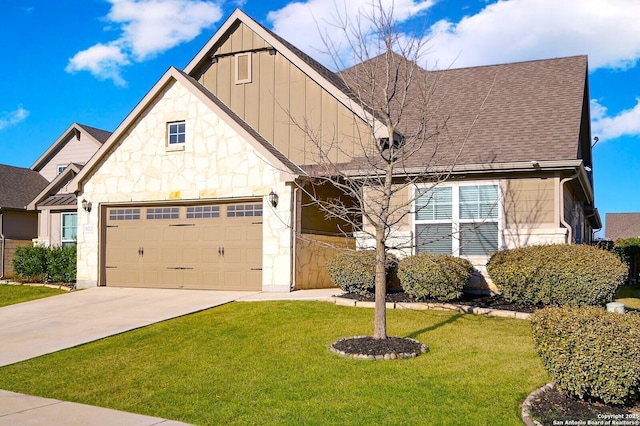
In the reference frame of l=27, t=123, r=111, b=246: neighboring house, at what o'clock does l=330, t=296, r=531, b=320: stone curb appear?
The stone curb is roughly at 11 o'clock from the neighboring house.

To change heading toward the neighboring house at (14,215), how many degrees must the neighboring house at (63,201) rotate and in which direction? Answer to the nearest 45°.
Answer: approximately 135° to its right

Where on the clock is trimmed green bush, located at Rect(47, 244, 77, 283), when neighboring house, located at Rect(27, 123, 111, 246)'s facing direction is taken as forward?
The trimmed green bush is roughly at 12 o'clock from the neighboring house.

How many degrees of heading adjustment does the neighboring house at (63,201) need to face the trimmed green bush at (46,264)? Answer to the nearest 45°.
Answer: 0° — it already faces it

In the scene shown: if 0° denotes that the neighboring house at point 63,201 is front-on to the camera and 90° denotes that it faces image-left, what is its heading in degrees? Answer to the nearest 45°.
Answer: approximately 0°

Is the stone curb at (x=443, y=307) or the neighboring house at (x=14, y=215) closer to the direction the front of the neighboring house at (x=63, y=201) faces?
the stone curb
